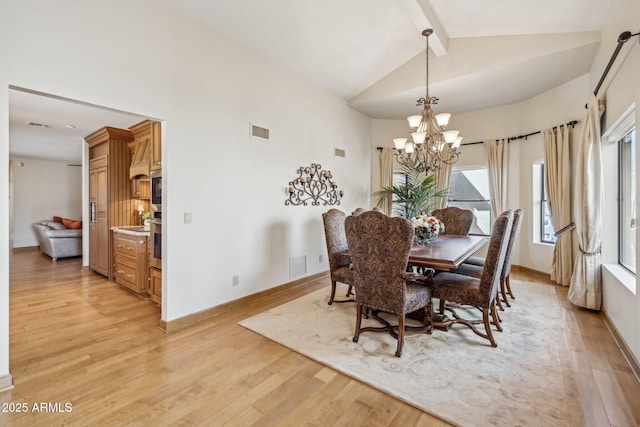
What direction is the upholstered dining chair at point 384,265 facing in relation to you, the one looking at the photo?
facing away from the viewer and to the right of the viewer

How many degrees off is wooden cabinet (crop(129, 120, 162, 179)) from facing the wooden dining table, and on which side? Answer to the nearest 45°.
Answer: approximately 90° to its left

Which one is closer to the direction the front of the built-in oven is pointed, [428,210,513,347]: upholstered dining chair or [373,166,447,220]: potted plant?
the upholstered dining chair

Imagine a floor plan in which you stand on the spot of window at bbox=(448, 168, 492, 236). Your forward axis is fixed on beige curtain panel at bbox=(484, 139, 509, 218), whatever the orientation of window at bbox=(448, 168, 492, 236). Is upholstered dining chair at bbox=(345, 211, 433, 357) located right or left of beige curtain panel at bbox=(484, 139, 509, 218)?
right

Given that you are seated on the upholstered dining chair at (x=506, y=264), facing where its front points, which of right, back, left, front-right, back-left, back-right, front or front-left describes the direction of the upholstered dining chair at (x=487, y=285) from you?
left

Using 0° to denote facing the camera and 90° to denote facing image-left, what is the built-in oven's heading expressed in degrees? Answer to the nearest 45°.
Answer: approximately 45°

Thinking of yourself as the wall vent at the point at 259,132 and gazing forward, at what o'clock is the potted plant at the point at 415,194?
The potted plant is roughly at 10 o'clock from the wall vent.

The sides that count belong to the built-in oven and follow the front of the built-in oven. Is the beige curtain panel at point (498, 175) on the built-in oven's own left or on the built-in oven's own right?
on the built-in oven's own left

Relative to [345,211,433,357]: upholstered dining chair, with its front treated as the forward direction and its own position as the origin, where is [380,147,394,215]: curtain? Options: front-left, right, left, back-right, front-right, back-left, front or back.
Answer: front-left

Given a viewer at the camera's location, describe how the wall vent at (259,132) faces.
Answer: facing the viewer and to the right of the viewer

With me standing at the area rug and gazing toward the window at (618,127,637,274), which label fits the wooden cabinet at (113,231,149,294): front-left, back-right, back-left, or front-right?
back-left

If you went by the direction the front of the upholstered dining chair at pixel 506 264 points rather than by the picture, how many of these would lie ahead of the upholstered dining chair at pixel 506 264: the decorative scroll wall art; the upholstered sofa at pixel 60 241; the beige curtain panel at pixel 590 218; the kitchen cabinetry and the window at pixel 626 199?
3

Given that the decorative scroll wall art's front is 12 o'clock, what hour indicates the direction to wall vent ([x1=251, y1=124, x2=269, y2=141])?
The wall vent is roughly at 3 o'clock from the decorative scroll wall art.

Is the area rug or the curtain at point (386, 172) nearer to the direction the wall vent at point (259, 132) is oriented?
the area rug

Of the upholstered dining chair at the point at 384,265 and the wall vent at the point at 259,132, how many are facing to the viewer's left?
0
